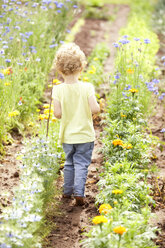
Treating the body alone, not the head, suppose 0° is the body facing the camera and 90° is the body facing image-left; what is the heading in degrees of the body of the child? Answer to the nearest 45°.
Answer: approximately 180°
